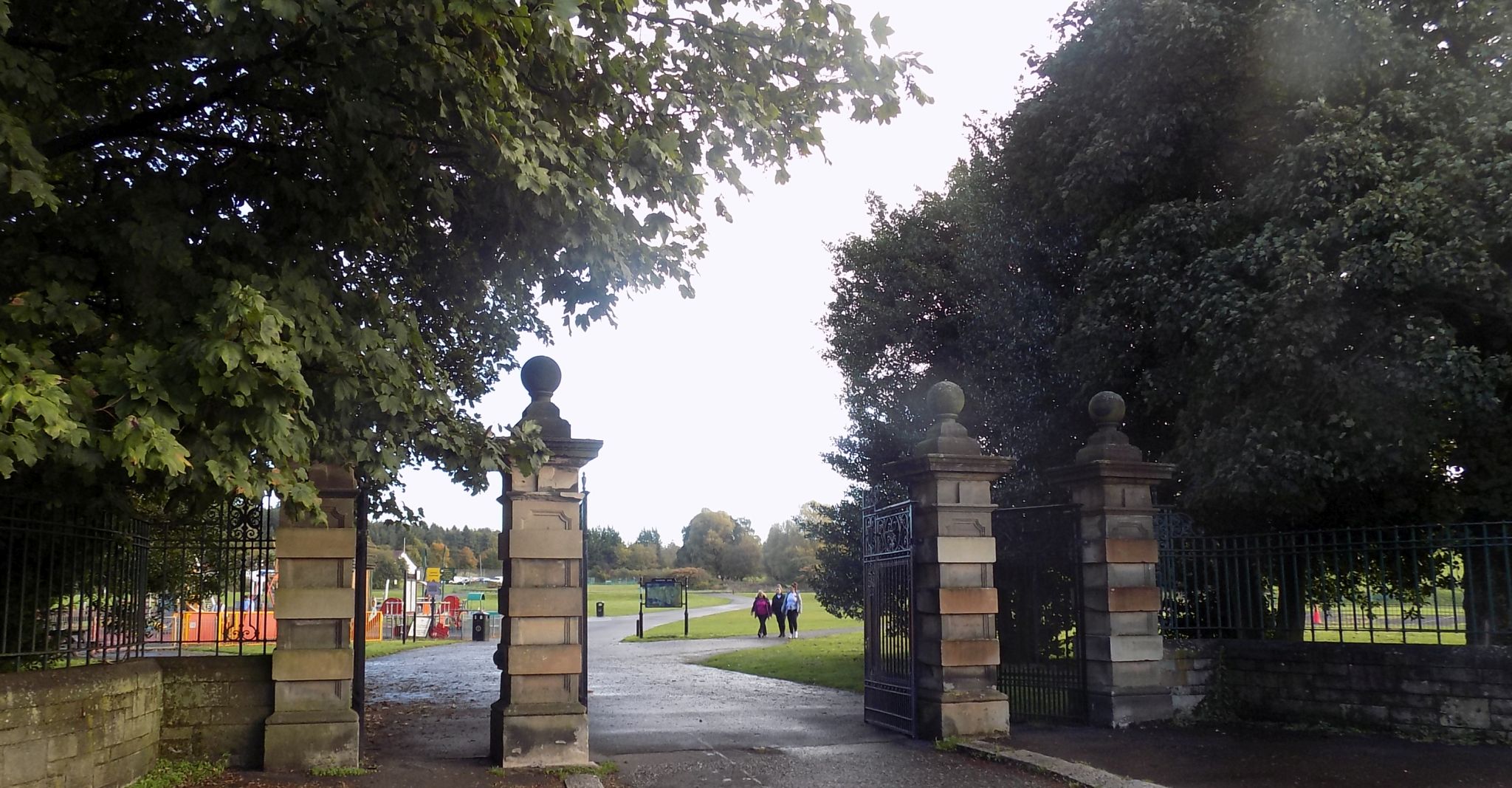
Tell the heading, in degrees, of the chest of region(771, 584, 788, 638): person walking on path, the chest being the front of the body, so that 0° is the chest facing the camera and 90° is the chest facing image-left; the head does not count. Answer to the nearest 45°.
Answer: approximately 0°

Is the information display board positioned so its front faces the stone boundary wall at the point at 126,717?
yes

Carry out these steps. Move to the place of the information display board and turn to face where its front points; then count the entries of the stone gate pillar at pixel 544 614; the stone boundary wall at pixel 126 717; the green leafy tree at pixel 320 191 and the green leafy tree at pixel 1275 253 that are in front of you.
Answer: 4

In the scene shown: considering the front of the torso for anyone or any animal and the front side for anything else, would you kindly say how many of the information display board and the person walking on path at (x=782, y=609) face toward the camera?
2

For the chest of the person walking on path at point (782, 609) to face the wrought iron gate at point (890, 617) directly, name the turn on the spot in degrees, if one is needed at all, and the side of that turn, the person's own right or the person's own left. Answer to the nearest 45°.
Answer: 0° — they already face it

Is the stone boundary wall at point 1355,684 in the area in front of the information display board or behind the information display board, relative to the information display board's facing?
in front

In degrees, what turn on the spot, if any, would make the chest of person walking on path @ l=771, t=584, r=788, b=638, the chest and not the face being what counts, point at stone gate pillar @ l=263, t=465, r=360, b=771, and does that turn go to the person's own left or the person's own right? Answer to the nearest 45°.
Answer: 0° — they already face it

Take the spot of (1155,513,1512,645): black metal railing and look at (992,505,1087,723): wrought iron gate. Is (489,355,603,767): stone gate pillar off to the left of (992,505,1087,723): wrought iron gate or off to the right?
left
